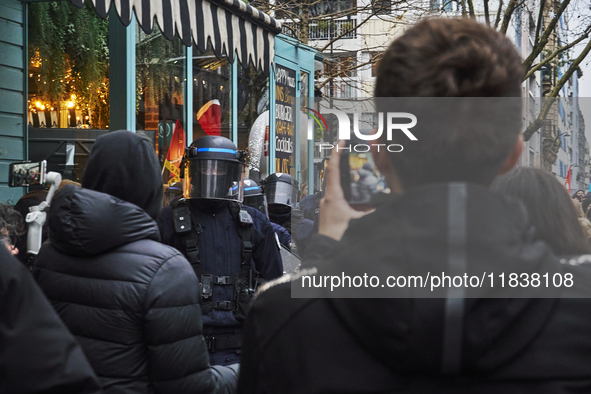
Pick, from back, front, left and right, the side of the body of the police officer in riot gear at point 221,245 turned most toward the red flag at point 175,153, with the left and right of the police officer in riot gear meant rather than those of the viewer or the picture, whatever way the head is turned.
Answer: back

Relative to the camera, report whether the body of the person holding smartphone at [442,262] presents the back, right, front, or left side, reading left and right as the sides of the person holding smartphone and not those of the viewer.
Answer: back

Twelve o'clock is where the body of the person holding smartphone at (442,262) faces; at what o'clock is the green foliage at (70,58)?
The green foliage is roughly at 11 o'clock from the person holding smartphone.

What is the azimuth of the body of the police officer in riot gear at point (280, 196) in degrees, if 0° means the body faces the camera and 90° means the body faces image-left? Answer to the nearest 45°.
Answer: approximately 0°

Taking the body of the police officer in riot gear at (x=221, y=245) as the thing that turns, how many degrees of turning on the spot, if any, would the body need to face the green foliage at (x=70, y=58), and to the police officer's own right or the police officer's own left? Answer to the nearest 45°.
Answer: approximately 135° to the police officer's own right

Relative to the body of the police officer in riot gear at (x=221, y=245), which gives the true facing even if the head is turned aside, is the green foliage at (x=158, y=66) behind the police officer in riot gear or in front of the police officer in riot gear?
behind

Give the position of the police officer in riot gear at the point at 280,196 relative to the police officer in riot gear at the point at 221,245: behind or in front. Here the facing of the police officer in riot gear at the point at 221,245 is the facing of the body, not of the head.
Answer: behind
